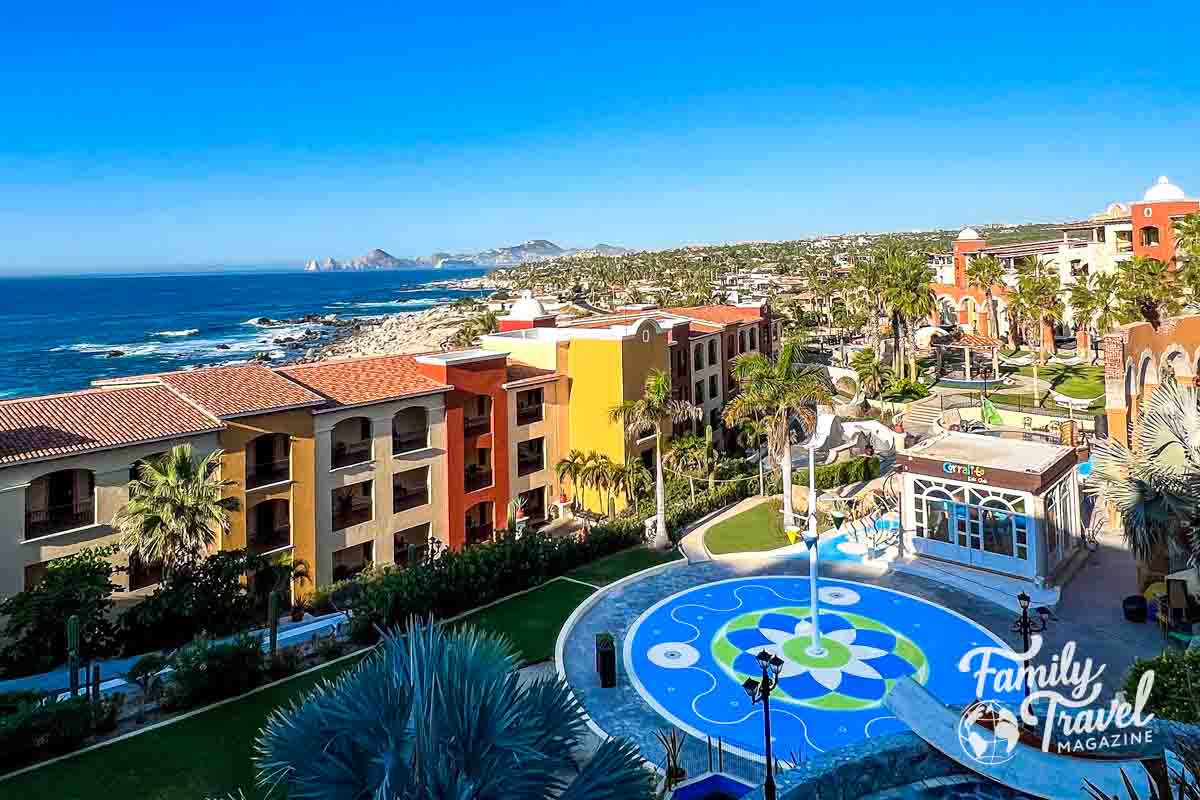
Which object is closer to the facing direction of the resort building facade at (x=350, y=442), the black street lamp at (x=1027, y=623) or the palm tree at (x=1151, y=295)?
the black street lamp

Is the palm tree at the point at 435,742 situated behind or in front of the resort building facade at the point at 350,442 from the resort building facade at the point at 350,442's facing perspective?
in front

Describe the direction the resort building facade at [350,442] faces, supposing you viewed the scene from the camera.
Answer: facing the viewer and to the right of the viewer

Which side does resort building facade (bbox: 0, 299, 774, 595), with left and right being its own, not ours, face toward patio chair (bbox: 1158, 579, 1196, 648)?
front

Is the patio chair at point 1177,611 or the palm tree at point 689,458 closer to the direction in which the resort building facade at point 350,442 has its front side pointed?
the patio chair

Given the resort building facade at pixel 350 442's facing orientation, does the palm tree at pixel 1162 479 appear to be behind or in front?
in front

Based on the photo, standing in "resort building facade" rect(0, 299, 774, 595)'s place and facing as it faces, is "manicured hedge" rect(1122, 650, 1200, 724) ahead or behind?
ahead

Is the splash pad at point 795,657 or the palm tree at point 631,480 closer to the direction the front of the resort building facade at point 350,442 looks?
the splash pad
